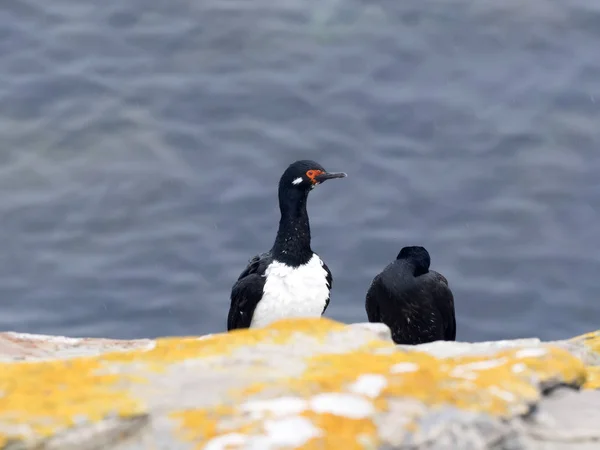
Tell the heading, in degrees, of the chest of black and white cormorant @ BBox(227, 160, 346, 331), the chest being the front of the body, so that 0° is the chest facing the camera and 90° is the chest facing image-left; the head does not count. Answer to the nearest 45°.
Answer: approximately 315°

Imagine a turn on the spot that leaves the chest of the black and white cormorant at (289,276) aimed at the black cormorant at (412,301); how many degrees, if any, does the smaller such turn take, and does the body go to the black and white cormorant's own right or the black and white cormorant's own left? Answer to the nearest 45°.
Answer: approximately 45° to the black and white cormorant's own left
